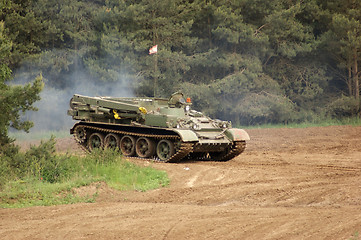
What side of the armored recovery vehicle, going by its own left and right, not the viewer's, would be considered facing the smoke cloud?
back

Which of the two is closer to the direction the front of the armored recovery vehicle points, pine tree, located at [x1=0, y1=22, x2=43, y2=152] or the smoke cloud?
the pine tree

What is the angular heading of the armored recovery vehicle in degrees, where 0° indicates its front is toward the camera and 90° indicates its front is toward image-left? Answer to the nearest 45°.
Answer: approximately 315°

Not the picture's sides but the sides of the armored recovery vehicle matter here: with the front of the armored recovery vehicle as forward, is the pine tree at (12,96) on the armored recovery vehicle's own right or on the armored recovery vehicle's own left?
on the armored recovery vehicle's own right
